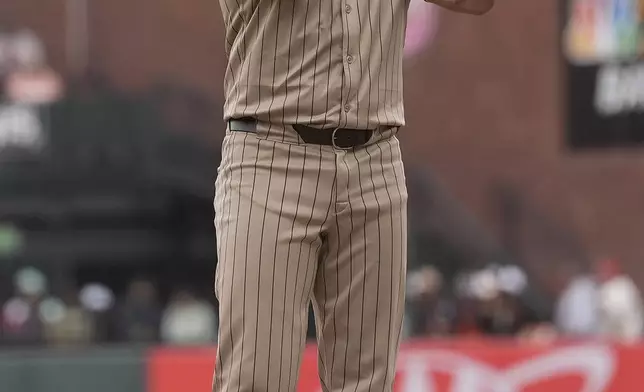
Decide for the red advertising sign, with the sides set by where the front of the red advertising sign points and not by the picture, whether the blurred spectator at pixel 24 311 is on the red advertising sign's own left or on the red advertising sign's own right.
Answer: on the red advertising sign's own right

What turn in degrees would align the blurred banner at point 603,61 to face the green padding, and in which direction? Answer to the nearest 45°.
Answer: approximately 45° to its right

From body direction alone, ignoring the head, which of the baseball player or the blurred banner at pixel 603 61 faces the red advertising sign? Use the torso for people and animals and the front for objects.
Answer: the blurred banner

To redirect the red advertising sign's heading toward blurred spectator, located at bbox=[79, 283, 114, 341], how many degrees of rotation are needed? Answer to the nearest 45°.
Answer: approximately 135° to its right

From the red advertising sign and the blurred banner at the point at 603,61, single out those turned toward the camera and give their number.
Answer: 2

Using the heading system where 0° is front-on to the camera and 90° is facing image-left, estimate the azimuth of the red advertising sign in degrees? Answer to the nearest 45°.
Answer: approximately 0°

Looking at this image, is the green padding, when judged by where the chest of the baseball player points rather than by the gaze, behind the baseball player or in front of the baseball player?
behind

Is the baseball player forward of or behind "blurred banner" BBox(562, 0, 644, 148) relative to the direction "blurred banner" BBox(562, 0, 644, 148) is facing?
forward

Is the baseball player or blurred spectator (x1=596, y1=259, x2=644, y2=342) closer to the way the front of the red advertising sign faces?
the baseball player

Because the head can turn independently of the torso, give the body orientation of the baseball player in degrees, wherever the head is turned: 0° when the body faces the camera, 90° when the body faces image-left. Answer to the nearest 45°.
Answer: approximately 315°

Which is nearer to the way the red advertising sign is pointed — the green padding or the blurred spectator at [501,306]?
the green padding

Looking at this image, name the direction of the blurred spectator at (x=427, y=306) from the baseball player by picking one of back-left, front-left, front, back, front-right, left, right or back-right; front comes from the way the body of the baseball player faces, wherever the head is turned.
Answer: back-left
